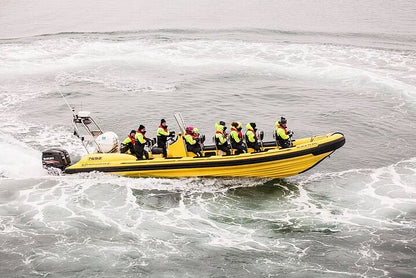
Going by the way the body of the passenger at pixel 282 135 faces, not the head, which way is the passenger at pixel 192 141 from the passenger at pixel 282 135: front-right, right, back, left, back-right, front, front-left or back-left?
back

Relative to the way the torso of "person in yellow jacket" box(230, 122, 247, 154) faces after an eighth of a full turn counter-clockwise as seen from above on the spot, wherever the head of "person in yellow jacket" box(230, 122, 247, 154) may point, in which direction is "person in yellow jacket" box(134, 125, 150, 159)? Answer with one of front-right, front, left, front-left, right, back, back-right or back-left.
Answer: back-left

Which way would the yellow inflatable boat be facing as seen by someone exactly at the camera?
facing to the right of the viewer

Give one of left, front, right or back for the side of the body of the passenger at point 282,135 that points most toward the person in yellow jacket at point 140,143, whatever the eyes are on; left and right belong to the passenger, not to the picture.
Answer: back

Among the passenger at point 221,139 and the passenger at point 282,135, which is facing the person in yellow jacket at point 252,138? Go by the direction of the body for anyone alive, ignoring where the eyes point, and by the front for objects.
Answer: the passenger at point 221,139

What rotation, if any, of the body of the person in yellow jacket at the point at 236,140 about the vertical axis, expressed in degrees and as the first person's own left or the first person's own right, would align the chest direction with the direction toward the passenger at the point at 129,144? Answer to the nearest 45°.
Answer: approximately 180°

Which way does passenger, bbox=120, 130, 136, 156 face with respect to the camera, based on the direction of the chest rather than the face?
to the viewer's right

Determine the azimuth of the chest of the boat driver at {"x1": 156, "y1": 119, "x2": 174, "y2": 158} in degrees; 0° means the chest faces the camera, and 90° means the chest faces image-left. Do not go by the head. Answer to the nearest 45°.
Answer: approximately 270°

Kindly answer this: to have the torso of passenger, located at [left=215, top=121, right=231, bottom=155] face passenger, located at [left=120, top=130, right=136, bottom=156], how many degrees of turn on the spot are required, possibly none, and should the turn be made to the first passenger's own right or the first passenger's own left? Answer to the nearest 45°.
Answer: approximately 180°

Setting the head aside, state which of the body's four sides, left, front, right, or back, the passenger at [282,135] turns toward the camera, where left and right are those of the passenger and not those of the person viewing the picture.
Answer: right

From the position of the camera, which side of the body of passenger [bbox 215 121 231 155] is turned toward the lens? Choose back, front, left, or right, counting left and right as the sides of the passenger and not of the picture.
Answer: right
